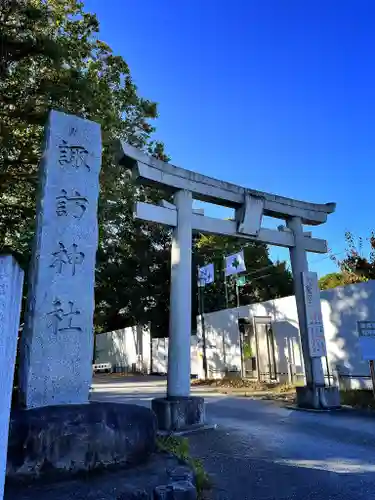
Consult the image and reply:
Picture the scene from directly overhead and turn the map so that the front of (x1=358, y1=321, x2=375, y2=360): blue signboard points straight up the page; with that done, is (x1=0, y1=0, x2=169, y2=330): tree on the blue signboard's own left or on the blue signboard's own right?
on the blue signboard's own right

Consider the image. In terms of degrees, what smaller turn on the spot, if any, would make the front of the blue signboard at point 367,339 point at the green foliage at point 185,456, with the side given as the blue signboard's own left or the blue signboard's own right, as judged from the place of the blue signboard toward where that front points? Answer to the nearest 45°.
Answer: approximately 45° to the blue signboard's own right

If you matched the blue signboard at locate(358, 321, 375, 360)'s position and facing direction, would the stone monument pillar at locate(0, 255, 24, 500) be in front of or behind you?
in front

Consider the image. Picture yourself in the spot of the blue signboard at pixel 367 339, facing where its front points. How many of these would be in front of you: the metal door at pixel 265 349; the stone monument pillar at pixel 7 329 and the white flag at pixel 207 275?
1

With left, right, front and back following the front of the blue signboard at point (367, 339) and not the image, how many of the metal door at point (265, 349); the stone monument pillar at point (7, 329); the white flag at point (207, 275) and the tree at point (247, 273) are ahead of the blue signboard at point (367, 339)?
1

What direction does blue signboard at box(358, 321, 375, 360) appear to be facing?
toward the camera

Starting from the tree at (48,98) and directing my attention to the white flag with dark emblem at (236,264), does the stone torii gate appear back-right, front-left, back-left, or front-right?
front-right

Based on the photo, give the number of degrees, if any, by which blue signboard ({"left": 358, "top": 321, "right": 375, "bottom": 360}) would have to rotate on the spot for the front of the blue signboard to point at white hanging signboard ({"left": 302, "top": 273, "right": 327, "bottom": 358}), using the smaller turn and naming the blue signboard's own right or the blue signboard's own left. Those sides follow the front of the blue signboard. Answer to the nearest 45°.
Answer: approximately 90° to the blue signboard's own right

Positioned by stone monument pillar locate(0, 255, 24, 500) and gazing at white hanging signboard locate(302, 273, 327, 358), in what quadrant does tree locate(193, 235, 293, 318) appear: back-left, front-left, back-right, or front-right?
front-left

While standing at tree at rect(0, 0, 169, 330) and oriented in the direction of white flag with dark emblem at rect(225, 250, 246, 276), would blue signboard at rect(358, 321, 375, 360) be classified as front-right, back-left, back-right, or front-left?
front-right

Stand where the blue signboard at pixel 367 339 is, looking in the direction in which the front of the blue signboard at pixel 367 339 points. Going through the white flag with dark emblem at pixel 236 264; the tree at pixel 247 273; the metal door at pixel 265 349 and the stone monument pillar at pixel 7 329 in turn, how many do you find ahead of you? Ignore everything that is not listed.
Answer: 1

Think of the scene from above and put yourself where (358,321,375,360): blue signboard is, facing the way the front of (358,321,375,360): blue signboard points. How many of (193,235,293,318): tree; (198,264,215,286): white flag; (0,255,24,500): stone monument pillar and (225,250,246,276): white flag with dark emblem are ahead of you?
1

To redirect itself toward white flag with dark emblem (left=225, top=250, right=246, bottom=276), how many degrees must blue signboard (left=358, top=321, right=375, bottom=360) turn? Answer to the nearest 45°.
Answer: approximately 135° to its right

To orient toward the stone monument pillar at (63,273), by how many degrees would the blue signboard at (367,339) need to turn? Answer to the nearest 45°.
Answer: approximately 45° to its right

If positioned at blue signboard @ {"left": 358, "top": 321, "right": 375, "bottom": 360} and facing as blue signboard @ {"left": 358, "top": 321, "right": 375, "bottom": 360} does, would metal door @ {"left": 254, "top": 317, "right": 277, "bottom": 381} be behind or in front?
behind

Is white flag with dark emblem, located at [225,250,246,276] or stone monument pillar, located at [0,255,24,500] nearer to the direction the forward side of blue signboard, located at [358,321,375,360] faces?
the stone monument pillar
